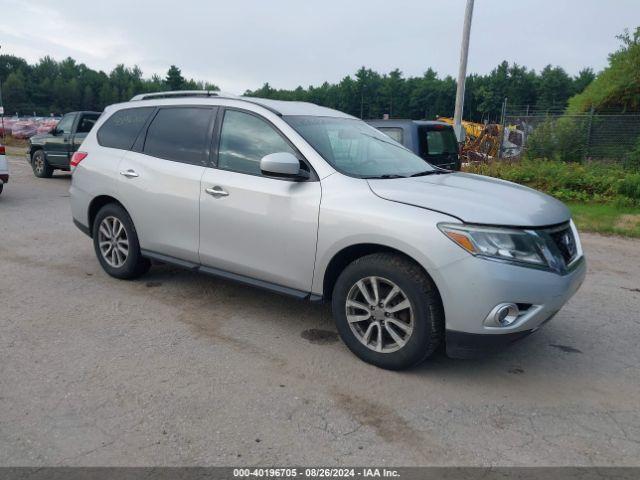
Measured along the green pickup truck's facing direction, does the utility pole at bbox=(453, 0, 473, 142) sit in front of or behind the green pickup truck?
behind

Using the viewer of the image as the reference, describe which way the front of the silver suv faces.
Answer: facing the viewer and to the right of the viewer

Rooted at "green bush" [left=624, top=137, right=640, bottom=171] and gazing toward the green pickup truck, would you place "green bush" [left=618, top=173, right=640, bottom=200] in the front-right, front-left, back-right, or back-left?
front-left

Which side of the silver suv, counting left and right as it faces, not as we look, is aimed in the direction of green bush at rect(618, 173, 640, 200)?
left

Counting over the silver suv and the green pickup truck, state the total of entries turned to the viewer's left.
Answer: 1

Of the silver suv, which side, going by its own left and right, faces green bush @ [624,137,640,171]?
left

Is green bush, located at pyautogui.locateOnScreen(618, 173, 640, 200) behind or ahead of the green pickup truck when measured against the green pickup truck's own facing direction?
behind

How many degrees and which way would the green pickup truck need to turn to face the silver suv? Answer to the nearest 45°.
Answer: approximately 90° to its left

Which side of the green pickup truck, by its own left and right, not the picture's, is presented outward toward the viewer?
left

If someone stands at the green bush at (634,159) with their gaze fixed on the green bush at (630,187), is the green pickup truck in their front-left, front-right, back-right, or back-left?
front-right

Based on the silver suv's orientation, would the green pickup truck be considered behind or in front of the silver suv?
behind

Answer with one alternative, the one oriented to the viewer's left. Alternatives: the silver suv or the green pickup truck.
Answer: the green pickup truck
